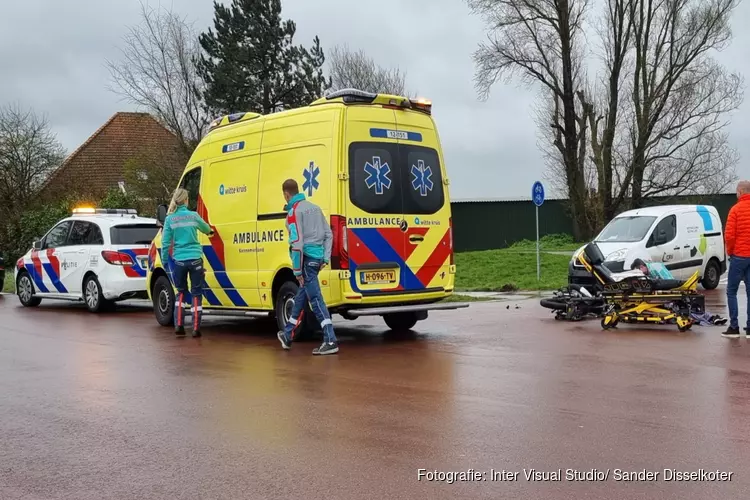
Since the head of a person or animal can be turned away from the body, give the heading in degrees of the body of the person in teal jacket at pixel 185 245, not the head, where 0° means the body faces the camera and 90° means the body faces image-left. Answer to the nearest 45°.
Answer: approximately 180°

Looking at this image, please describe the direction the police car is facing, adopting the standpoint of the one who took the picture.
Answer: facing away from the viewer and to the left of the viewer

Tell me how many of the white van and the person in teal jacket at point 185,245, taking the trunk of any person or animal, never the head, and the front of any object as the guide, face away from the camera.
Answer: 1

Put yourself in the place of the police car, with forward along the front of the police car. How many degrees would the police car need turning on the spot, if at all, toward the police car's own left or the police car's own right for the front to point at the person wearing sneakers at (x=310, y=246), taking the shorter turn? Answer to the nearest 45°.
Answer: approximately 135° to the police car's own left

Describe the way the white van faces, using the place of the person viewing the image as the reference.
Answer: facing the viewer and to the left of the viewer

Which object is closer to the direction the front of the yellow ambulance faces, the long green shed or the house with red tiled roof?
the house with red tiled roof

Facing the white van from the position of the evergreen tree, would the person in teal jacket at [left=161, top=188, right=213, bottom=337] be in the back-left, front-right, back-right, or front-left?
front-right

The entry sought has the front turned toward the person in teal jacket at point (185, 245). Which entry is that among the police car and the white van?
the white van

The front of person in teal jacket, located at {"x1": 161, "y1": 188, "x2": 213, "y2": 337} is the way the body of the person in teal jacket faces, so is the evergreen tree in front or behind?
in front

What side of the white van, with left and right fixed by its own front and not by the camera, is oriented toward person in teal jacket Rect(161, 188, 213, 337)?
front

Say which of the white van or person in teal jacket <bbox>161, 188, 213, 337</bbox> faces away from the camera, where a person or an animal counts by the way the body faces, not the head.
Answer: the person in teal jacket

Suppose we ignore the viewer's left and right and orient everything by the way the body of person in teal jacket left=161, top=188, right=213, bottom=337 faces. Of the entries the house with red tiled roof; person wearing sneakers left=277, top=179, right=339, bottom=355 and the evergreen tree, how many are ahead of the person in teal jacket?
2

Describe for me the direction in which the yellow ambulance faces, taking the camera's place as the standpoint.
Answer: facing away from the viewer and to the left of the viewer
